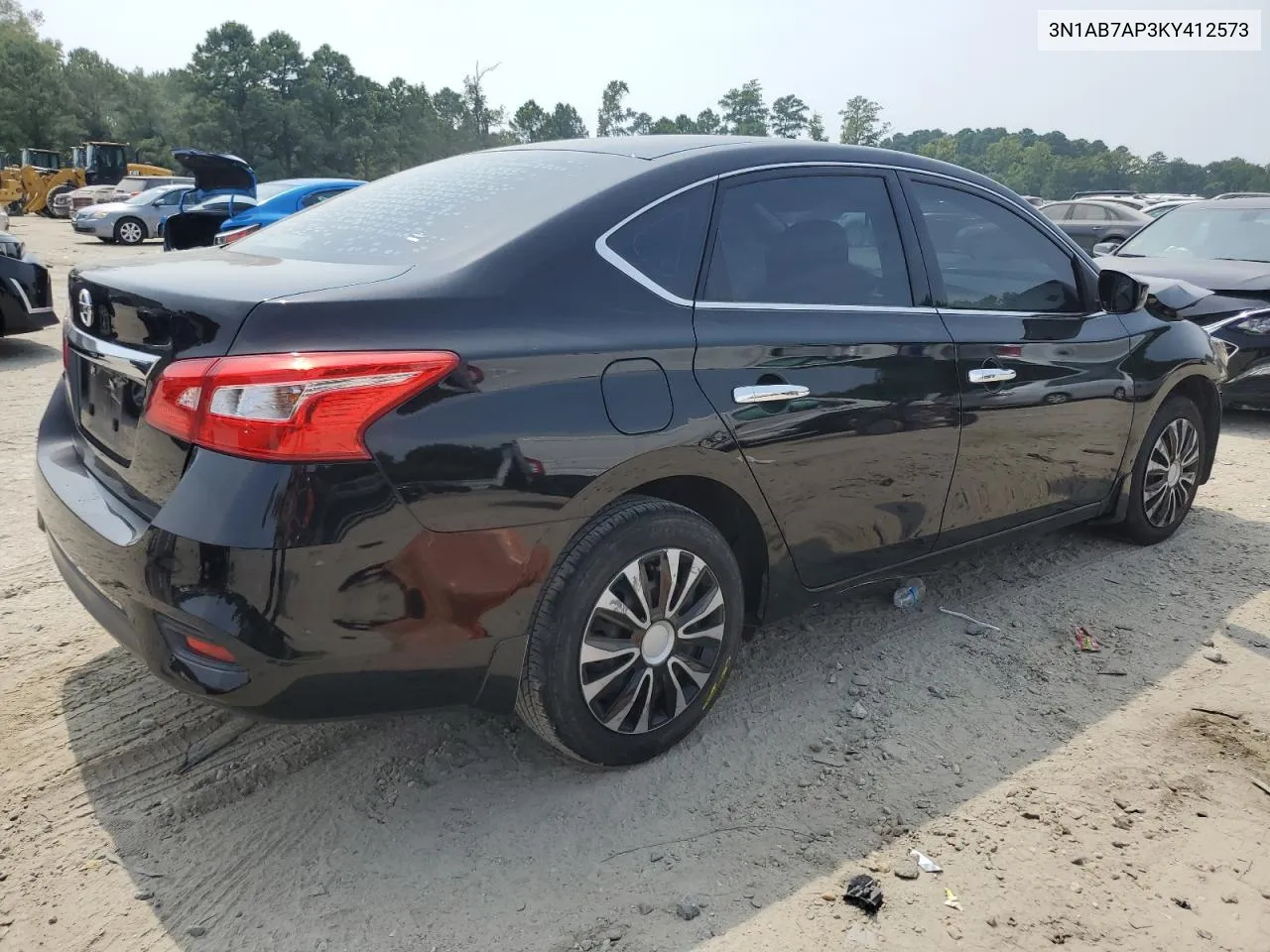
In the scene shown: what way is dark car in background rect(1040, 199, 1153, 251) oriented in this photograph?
to the viewer's left

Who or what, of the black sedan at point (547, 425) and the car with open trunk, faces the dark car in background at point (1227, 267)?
the black sedan

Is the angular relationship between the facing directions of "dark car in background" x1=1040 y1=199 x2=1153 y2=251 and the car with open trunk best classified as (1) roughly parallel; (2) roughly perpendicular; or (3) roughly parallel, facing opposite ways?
roughly perpendicular

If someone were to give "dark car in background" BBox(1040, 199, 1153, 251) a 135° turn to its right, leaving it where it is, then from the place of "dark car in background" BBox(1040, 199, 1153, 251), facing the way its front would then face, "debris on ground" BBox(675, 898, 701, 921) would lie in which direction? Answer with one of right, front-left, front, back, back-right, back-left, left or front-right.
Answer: back-right

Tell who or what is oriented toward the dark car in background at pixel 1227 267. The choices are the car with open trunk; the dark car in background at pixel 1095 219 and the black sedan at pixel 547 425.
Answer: the black sedan

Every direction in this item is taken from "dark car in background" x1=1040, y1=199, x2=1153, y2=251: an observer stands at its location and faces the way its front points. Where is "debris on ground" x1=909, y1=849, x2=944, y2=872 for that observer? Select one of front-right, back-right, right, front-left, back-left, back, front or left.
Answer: left

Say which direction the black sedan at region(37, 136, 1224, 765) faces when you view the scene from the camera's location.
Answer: facing away from the viewer and to the right of the viewer

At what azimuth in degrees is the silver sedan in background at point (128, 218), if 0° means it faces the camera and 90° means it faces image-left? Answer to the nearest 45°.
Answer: approximately 45°

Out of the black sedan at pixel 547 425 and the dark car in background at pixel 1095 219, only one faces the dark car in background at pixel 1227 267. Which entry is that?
the black sedan

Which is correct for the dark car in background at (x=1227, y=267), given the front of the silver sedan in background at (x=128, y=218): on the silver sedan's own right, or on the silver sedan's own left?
on the silver sedan's own left
